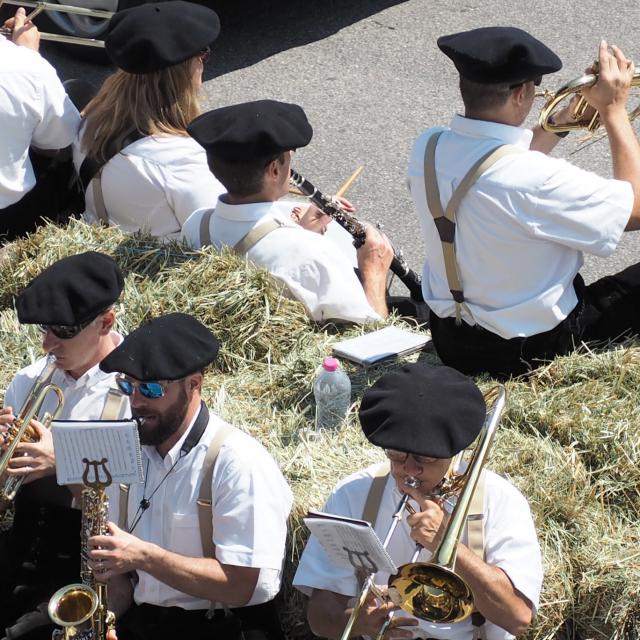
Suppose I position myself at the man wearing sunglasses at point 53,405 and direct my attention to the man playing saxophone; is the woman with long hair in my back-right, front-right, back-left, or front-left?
back-left

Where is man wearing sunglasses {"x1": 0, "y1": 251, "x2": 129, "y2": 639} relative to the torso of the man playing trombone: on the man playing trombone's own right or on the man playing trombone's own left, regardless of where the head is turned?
on the man playing trombone's own right

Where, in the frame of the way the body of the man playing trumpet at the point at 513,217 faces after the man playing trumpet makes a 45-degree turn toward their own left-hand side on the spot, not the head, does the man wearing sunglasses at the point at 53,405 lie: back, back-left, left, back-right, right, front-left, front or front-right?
back-left

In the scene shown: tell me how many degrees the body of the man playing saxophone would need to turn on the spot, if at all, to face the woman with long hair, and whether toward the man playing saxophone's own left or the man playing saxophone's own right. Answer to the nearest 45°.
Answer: approximately 135° to the man playing saxophone's own right

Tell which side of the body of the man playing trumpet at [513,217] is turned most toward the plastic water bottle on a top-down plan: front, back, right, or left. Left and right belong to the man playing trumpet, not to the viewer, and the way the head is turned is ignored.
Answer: back

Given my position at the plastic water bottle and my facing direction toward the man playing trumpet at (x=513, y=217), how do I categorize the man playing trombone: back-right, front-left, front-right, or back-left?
back-right

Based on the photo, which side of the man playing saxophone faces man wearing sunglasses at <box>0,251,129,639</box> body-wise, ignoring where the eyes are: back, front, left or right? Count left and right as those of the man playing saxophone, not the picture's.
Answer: right

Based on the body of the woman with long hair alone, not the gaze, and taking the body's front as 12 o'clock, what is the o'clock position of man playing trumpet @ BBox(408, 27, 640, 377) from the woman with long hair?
The man playing trumpet is roughly at 3 o'clock from the woman with long hair.

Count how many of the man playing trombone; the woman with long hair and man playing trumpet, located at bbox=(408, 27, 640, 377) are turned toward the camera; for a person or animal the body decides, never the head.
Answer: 1

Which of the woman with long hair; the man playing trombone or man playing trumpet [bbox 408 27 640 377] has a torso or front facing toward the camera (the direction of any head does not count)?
the man playing trombone

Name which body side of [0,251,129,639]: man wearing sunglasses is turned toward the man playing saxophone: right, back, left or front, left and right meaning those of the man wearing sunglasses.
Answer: left

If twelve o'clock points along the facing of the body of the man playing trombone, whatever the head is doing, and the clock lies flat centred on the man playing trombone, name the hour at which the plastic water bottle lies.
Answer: The plastic water bottle is roughly at 5 o'clock from the man playing trombone.

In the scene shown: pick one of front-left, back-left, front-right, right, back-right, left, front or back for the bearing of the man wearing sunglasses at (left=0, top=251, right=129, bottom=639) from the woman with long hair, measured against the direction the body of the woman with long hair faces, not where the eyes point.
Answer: back-right

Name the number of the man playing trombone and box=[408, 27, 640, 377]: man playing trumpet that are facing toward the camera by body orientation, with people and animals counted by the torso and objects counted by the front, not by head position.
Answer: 1

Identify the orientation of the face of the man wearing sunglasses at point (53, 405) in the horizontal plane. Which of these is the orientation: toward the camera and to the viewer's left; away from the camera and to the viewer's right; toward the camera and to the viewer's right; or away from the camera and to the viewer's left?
toward the camera and to the viewer's left

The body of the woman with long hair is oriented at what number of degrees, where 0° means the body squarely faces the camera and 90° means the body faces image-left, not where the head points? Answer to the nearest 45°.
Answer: approximately 225°

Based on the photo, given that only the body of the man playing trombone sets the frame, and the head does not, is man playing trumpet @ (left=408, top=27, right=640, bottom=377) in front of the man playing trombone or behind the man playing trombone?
behind

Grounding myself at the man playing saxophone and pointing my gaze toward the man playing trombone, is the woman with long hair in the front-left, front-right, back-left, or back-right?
back-left
